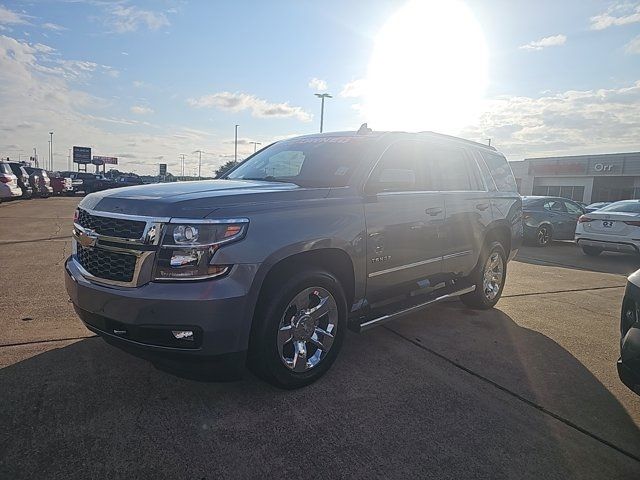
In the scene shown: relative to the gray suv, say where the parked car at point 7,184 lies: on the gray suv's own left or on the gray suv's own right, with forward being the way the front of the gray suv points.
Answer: on the gray suv's own right

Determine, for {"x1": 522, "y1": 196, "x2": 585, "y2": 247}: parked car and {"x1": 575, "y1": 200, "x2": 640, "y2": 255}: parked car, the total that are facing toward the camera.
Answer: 0

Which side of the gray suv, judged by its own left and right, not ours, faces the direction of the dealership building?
back

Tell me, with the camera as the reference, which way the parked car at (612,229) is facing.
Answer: facing away from the viewer and to the right of the viewer

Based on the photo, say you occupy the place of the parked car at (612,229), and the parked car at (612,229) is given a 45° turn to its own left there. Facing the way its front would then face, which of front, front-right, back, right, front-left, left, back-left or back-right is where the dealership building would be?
front

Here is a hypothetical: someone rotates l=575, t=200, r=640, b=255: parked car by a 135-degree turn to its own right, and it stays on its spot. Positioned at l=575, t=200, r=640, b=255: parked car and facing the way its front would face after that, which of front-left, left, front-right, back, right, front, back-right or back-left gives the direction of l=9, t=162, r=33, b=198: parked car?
right

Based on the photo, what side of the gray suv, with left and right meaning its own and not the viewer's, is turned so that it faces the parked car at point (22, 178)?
right

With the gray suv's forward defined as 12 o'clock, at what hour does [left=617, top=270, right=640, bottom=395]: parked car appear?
The parked car is roughly at 8 o'clock from the gray suv.

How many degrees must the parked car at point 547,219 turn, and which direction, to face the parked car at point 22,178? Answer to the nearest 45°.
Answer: approximately 135° to its left

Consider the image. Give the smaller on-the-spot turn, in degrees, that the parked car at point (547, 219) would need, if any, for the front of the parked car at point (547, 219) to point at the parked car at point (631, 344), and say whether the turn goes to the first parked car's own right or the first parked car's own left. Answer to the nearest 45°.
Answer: approximately 135° to the first parked car's own right
